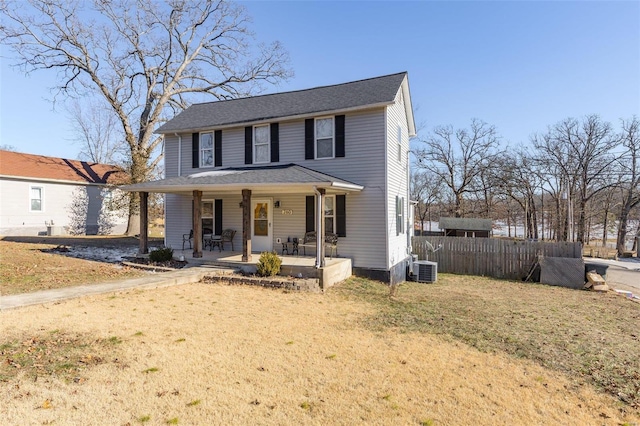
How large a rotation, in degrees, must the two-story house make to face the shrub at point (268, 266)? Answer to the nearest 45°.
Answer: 0° — it already faces it

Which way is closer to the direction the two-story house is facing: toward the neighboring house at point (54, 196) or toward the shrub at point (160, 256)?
the shrub

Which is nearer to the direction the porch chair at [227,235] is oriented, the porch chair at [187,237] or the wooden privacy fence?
the porch chair

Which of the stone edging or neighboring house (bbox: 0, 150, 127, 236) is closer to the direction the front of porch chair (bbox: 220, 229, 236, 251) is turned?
the stone edging

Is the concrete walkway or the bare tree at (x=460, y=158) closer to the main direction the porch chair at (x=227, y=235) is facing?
the concrete walkway

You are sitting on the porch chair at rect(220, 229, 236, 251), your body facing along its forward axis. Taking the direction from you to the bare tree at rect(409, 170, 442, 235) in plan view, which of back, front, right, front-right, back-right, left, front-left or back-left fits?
back

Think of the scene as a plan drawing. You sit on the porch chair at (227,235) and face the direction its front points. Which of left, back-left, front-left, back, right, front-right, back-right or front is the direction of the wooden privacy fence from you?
back-left

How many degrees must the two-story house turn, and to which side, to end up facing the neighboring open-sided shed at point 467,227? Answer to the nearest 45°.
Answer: approximately 180°

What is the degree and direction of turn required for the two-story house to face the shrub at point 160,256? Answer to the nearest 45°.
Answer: approximately 45° to its right

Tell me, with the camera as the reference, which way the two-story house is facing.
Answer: facing the viewer and to the left of the viewer

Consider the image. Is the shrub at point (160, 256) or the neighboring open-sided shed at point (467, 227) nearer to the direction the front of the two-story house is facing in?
the shrub

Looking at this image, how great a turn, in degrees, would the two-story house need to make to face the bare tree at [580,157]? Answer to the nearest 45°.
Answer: approximately 180°

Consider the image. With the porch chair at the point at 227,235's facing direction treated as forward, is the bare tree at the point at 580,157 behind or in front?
behind
